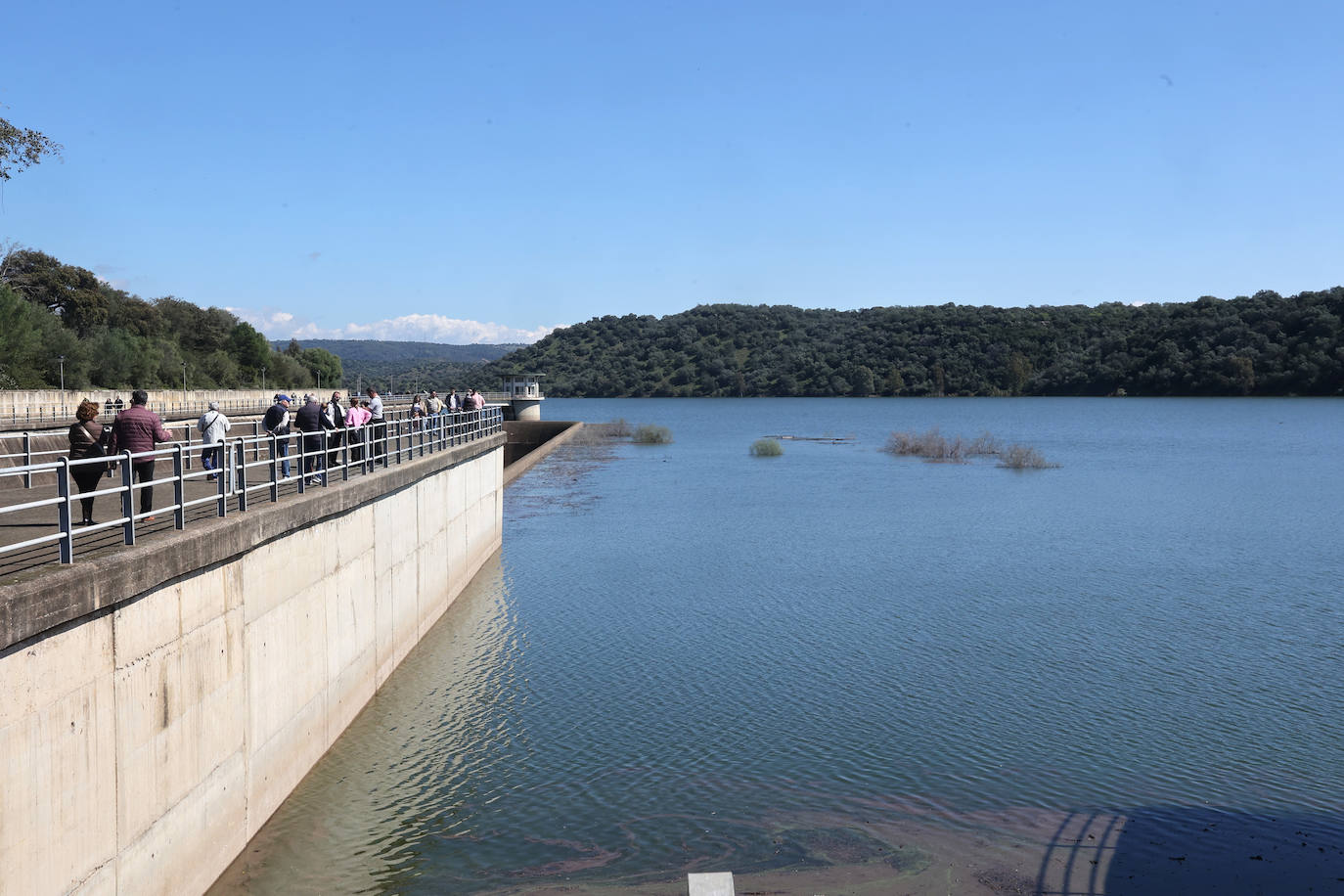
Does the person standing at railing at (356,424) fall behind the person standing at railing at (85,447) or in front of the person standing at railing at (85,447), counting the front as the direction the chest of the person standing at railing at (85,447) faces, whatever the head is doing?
in front

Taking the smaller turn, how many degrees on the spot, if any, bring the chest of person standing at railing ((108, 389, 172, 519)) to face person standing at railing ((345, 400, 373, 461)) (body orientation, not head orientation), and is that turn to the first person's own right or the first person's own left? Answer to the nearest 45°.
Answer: approximately 45° to the first person's own right

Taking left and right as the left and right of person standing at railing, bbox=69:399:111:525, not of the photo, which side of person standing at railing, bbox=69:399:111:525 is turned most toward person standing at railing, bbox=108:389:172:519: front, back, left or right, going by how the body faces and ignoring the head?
right

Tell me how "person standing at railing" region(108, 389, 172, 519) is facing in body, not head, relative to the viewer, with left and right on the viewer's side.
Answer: facing away from the viewer

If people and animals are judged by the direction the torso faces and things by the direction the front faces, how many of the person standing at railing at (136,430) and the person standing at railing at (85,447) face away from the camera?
2

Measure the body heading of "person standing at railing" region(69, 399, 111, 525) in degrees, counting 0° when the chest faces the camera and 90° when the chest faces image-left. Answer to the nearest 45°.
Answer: approximately 180°

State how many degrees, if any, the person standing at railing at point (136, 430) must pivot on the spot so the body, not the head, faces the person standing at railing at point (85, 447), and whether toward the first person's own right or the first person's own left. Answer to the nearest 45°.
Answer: approximately 90° to the first person's own left

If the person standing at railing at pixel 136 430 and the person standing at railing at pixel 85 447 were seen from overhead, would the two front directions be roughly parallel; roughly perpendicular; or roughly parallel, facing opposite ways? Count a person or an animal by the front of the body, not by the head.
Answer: roughly parallel
